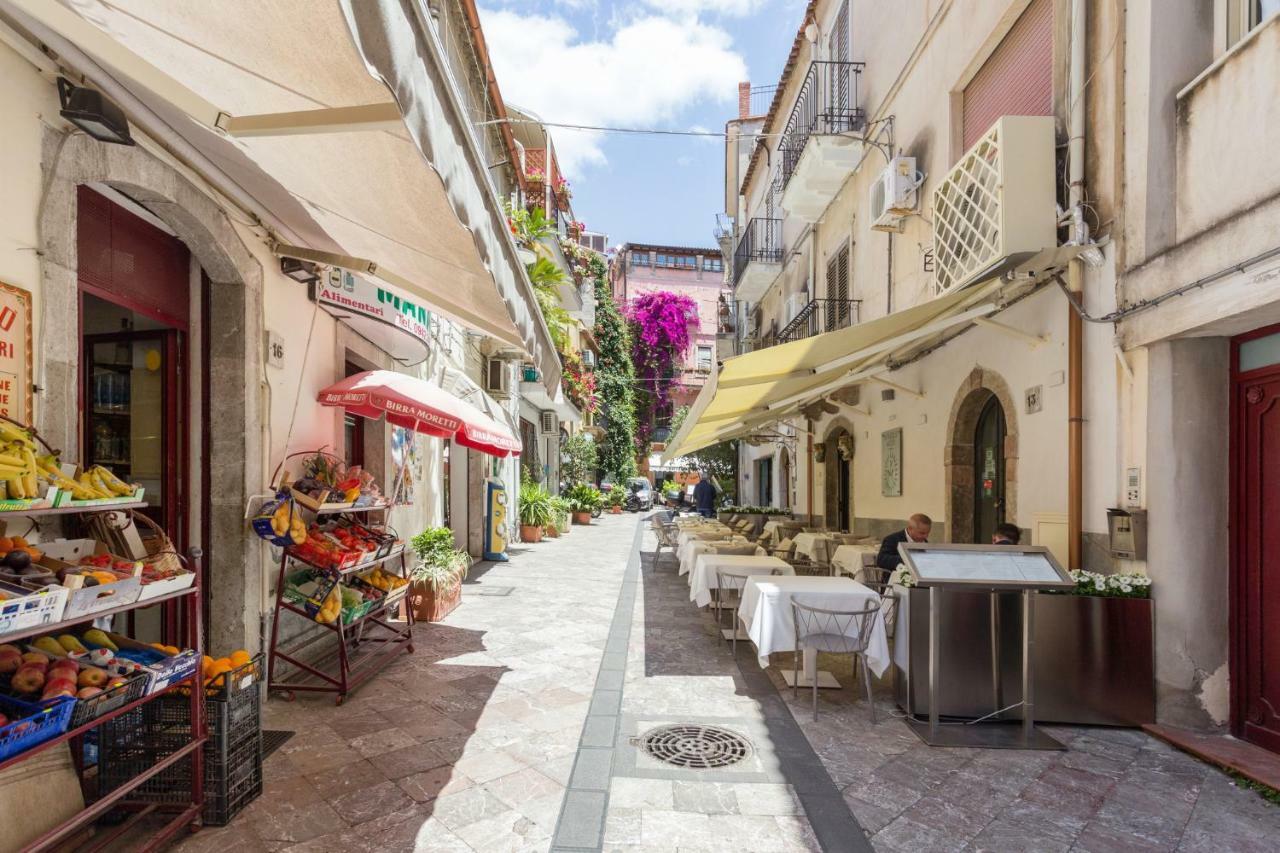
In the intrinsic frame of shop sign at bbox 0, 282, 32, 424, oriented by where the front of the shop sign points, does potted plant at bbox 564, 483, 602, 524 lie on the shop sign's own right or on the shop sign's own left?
on the shop sign's own left

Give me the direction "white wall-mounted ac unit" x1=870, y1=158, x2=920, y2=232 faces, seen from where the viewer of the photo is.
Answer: facing to the left of the viewer

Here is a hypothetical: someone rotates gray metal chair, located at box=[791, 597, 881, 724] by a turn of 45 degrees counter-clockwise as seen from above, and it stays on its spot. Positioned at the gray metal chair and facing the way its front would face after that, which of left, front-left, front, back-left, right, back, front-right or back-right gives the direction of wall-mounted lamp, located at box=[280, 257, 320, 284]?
front-left

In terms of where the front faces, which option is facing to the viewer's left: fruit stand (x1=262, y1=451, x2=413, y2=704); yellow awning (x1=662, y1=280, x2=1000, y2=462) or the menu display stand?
the yellow awning

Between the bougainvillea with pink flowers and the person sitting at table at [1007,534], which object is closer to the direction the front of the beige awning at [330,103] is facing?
the person sitting at table

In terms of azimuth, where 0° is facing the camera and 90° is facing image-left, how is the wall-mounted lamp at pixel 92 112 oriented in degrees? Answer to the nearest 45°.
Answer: approximately 315°

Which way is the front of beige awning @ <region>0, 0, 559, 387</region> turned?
to the viewer's right

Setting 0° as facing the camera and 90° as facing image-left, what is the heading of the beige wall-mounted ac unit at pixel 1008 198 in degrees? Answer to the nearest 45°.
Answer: approximately 45°

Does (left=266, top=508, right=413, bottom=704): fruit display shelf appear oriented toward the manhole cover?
yes

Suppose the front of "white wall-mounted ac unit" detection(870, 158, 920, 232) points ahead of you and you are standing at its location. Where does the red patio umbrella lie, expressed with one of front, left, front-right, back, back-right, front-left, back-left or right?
front-left

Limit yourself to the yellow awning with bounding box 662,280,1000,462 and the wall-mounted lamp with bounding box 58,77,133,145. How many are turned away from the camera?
0

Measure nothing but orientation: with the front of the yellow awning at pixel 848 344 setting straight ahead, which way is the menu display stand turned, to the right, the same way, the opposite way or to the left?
to the left

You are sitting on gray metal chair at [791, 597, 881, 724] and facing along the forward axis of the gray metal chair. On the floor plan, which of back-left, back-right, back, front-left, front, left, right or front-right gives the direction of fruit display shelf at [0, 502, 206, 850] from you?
back-left

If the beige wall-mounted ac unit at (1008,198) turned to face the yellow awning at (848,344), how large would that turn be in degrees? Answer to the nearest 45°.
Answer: approximately 45° to its right

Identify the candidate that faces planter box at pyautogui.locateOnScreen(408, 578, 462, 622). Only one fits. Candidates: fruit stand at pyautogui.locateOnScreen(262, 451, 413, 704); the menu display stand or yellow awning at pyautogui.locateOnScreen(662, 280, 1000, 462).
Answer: the yellow awning

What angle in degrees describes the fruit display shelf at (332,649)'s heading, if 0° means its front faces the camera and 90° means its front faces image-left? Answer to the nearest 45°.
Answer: approximately 315°

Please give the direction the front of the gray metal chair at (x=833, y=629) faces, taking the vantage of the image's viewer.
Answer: facing away from the viewer
